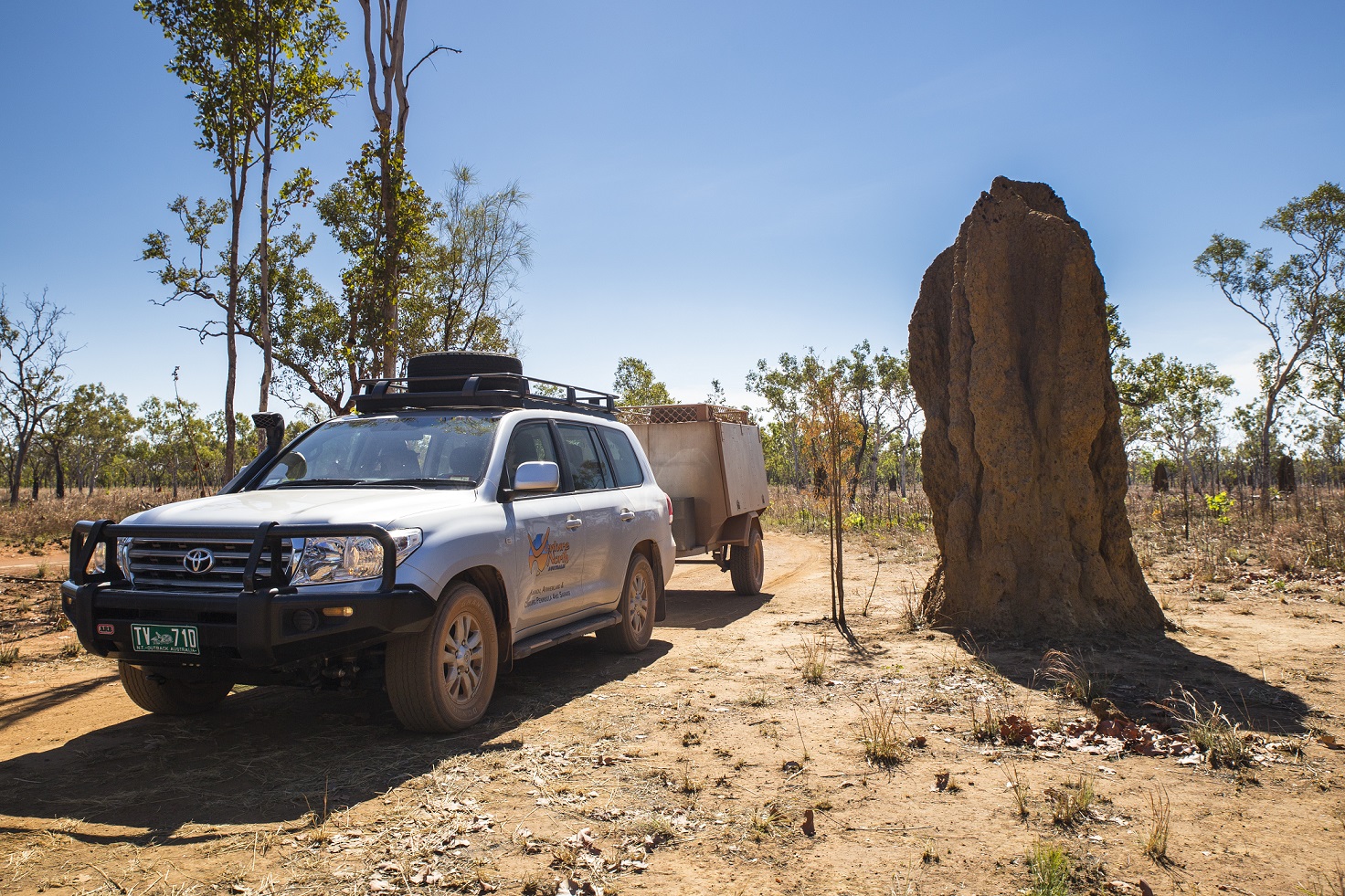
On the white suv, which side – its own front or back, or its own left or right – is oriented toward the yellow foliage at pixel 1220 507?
back

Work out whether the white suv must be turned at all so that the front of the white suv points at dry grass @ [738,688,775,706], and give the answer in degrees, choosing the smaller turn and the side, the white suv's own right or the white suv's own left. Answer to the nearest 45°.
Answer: approximately 135° to the white suv's own left

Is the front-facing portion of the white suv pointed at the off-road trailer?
no

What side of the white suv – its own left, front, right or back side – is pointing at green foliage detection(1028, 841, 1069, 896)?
left

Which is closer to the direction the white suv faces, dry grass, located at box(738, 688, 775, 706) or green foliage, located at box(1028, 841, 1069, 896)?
the green foliage

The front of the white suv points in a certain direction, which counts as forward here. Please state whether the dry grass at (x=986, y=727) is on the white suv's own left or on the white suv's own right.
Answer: on the white suv's own left

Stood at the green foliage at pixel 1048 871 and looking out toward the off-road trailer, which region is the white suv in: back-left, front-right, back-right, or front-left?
front-left

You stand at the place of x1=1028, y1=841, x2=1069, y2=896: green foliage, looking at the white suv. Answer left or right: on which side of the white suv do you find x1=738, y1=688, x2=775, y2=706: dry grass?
right
